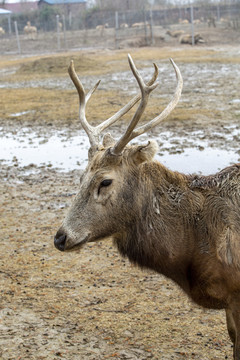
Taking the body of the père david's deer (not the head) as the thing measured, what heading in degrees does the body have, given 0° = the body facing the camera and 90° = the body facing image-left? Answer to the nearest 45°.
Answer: approximately 90°

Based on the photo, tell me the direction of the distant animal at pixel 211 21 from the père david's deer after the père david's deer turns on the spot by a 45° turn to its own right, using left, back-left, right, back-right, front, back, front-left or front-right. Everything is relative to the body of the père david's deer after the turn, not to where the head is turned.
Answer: front-right

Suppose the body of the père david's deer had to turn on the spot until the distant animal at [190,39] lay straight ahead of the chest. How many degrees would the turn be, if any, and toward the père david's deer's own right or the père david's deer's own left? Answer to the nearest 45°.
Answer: approximately 90° to the père david's deer's own right
